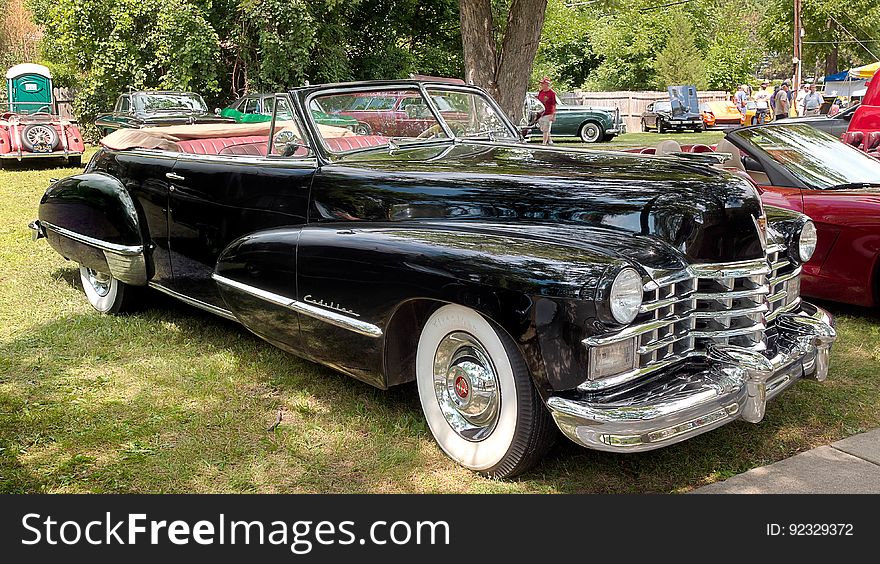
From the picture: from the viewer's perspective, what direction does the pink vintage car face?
away from the camera

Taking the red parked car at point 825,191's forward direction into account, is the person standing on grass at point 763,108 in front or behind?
behind

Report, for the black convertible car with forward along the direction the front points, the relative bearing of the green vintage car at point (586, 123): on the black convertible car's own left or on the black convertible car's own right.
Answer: on the black convertible car's own left

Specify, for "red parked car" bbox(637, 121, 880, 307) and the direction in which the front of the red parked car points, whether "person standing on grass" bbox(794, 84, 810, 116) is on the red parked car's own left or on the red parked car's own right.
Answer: on the red parked car's own left

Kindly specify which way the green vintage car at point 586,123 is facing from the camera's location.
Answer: facing to the right of the viewer

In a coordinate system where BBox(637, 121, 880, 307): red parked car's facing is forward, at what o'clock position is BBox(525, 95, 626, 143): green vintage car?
The green vintage car is roughly at 7 o'clock from the red parked car.

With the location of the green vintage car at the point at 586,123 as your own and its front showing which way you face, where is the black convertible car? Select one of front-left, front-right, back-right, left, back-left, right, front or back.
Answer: right

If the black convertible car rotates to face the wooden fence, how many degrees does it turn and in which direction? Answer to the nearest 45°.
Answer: approximately 135° to its left

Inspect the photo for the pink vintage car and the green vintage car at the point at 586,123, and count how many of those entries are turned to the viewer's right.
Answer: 1

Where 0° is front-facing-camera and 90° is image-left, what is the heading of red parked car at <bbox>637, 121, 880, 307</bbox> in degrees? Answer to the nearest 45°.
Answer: approximately 315°

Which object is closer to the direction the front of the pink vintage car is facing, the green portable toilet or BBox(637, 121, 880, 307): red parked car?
the green portable toilet

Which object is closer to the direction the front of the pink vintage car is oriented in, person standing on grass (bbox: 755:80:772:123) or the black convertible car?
the person standing on grass

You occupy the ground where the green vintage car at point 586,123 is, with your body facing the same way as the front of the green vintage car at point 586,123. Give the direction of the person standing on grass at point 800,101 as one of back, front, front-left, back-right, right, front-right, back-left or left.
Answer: front-left

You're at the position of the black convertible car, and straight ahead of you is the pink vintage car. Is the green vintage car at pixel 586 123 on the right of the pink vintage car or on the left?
right

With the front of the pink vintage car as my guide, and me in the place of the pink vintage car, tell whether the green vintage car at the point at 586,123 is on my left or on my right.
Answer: on my right

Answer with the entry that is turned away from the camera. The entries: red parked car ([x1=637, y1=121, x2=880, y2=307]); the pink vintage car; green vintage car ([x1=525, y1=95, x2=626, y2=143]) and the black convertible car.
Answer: the pink vintage car
